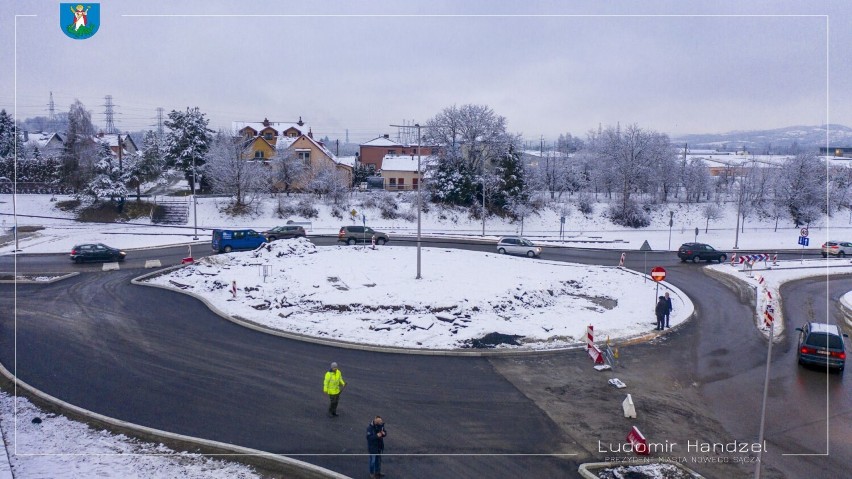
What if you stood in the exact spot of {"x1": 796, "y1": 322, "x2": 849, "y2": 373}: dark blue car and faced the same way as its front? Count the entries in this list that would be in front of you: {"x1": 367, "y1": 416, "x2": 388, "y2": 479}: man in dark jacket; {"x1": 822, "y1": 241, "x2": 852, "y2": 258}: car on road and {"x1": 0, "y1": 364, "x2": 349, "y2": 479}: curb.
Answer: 1

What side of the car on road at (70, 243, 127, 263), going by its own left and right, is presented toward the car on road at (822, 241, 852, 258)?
front

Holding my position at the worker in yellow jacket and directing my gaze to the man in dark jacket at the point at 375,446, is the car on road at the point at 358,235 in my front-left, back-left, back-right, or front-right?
back-left

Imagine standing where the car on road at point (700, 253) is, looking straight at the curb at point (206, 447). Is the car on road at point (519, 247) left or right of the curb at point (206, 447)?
right

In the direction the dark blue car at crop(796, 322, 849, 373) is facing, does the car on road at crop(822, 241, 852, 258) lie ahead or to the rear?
ahead

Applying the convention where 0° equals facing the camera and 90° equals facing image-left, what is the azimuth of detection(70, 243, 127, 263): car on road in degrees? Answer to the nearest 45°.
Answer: approximately 270°

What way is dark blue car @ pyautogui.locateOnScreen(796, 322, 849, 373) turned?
away from the camera

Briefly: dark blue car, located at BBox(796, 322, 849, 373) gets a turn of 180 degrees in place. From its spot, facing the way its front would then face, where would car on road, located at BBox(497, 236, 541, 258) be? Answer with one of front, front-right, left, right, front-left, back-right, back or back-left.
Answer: back-right
